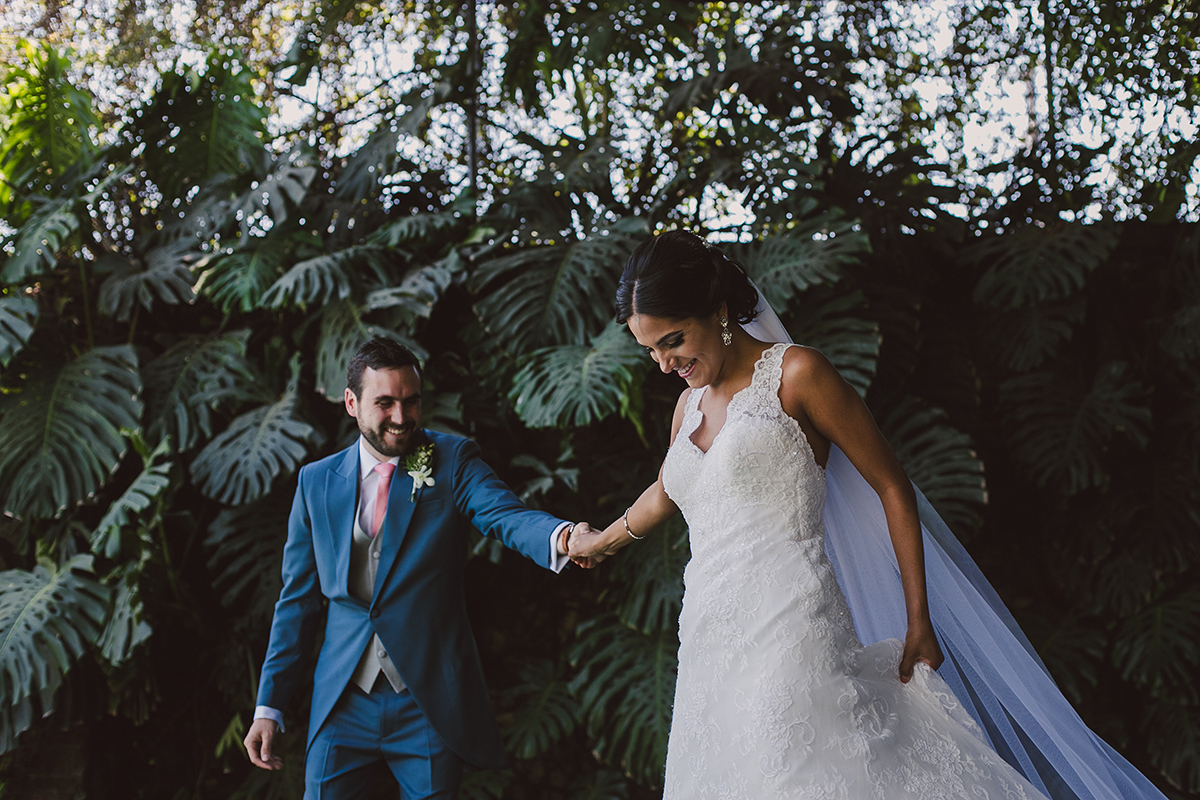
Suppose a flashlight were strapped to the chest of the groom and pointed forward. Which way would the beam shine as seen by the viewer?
toward the camera

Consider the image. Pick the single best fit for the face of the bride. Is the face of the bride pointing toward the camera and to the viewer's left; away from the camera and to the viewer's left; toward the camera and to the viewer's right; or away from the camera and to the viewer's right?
toward the camera and to the viewer's left

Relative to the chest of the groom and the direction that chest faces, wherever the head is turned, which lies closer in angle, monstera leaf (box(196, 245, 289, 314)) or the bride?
the bride

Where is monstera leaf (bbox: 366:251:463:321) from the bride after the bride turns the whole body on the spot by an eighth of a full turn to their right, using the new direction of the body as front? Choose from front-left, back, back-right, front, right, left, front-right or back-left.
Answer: front-right

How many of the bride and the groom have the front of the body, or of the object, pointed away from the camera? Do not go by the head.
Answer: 0

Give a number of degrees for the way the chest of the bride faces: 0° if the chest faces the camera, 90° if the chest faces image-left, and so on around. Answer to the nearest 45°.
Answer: approximately 45°

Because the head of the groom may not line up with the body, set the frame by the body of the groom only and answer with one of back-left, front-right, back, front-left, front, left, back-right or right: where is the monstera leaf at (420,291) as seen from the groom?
back

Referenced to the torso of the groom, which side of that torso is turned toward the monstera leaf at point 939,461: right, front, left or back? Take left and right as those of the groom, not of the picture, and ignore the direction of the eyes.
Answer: left

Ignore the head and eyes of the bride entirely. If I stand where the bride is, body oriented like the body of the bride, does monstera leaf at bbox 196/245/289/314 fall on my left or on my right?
on my right

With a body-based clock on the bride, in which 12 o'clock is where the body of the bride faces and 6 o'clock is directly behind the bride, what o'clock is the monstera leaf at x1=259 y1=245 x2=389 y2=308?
The monstera leaf is roughly at 3 o'clock from the bride.

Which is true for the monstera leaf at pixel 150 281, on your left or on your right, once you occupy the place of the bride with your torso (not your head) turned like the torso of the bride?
on your right

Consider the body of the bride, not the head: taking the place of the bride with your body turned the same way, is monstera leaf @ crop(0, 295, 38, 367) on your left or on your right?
on your right

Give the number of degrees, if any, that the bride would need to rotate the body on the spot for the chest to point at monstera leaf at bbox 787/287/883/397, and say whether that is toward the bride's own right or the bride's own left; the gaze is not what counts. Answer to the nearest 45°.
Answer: approximately 135° to the bride's own right

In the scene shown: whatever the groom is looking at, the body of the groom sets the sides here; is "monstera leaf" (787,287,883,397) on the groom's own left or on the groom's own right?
on the groom's own left
